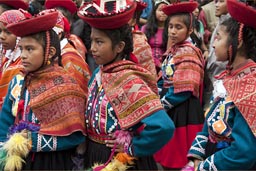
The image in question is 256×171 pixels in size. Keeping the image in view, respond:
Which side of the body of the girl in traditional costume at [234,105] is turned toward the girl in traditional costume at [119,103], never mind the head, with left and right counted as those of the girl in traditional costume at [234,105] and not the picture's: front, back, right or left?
front

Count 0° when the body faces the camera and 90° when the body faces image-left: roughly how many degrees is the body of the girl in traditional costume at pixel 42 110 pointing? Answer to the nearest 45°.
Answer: approximately 45°

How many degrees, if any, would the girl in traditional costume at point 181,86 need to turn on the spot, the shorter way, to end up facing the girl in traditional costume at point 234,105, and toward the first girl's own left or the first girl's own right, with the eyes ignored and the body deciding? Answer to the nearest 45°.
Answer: approximately 45° to the first girl's own left

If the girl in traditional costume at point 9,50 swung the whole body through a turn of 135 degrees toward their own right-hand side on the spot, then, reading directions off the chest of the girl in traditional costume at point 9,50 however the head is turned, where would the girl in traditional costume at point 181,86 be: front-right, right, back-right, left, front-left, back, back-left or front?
right

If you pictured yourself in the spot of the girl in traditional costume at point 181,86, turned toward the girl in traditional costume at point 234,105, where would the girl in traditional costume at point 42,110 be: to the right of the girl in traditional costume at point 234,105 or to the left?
right

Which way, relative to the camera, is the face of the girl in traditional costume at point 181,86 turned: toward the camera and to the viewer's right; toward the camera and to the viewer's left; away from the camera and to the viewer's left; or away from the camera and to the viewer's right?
toward the camera and to the viewer's left

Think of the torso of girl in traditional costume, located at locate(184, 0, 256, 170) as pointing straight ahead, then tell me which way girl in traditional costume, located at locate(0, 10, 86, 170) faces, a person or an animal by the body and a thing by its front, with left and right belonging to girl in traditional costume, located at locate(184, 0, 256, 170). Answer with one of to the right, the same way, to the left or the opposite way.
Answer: to the left

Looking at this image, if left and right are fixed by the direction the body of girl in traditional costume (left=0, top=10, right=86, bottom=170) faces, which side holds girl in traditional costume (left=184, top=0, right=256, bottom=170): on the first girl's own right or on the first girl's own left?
on the first girl's own left

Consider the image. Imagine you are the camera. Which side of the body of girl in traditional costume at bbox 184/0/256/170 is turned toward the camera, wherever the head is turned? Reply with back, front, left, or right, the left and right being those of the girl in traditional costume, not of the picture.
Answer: left

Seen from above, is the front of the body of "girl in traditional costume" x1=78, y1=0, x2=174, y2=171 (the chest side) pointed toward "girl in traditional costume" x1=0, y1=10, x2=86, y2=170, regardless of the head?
no

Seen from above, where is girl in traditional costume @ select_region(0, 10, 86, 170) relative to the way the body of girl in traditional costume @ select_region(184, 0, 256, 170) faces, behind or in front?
in front

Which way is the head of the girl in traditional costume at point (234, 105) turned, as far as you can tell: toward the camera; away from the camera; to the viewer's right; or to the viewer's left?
to the viewer's left

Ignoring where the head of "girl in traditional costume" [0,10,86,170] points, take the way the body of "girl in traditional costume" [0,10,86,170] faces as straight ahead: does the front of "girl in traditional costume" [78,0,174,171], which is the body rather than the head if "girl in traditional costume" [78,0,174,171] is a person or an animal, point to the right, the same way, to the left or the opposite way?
the same way

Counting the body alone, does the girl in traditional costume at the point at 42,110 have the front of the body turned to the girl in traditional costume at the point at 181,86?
no

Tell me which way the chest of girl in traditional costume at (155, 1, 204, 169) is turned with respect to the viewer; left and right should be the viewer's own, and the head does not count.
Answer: facing the viewer and to the left of the viewer
